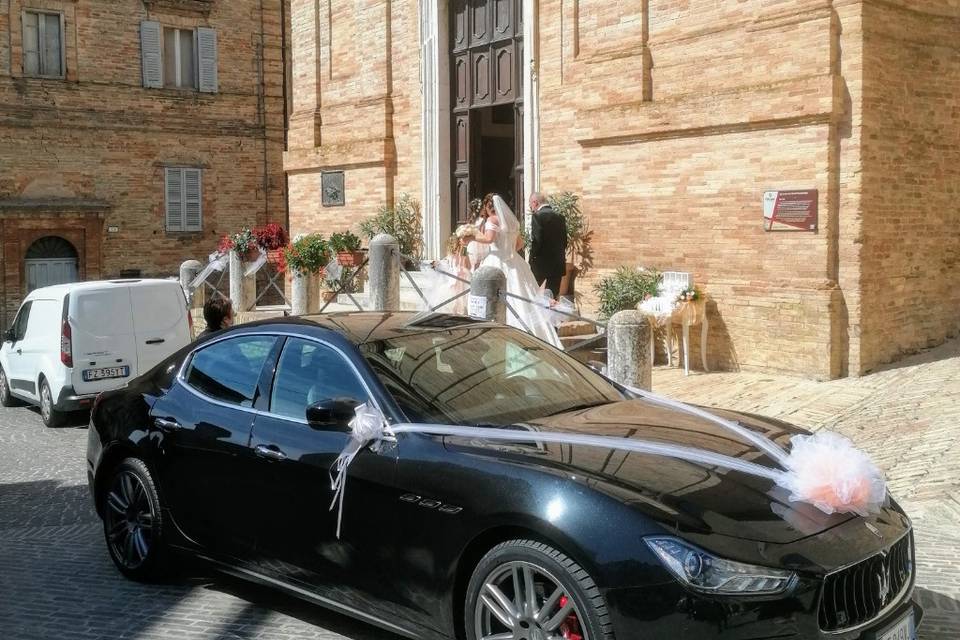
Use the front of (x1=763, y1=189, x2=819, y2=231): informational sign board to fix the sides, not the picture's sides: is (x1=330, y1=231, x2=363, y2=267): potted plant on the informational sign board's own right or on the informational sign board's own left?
on the informational sign board's own right

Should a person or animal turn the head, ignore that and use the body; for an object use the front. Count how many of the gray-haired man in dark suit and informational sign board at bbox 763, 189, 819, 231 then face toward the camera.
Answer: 1

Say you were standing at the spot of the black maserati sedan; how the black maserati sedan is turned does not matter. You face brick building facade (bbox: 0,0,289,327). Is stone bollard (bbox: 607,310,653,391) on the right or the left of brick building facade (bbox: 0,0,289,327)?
right

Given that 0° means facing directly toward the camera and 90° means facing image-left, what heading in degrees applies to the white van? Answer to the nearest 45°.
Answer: approximately 135°

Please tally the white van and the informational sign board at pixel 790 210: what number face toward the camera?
1

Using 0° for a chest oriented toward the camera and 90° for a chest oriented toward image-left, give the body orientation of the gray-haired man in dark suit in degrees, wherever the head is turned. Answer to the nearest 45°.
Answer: approximately 135°

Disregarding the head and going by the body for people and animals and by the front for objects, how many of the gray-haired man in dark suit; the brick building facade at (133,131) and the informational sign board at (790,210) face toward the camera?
2

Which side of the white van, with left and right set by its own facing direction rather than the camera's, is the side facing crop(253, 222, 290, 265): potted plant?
right

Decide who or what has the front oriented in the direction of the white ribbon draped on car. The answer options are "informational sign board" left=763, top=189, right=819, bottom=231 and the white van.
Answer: the informational sign board
